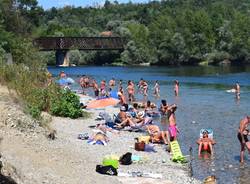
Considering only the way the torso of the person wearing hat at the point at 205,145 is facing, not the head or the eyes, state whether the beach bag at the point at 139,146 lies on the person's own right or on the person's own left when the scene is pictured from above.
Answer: on the person's own right

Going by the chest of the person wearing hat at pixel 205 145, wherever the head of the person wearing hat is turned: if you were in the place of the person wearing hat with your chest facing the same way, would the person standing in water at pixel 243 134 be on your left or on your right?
on your left

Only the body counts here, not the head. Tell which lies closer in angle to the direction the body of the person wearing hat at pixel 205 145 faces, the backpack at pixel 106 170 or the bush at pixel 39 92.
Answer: the backpack

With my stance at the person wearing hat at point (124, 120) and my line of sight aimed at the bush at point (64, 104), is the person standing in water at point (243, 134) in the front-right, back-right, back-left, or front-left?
back-left

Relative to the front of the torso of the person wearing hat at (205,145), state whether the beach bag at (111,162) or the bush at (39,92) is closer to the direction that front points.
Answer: the beach bag

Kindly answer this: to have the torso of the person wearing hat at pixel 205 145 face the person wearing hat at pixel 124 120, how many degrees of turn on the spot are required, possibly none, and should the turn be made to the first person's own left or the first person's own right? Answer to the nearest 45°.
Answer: approximately 135° to the first person's own right

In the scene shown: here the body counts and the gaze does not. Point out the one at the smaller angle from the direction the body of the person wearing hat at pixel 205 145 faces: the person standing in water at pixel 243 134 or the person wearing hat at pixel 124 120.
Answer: the person standing in water

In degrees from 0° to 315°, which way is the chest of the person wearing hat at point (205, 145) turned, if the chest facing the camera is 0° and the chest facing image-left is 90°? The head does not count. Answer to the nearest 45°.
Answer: approximately 0°

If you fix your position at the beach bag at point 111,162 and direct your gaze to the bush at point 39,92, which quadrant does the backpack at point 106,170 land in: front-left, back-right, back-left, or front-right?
back-left

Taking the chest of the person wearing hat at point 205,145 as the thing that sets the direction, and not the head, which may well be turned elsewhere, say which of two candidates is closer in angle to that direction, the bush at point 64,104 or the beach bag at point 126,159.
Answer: the beach bag

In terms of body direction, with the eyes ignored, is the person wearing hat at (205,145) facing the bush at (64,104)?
no

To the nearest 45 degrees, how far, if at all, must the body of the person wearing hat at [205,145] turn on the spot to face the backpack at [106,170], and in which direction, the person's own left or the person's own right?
approximately 45° to the person's own right

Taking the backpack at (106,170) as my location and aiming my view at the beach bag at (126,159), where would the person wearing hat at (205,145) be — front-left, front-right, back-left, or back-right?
front-right

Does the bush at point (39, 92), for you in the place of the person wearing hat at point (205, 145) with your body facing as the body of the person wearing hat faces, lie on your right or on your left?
on your right

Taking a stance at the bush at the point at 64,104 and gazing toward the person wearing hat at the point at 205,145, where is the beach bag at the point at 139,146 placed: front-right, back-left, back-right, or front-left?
front-right

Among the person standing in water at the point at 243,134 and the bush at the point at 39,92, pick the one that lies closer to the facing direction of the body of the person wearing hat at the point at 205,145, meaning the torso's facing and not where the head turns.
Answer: the person standing in water
